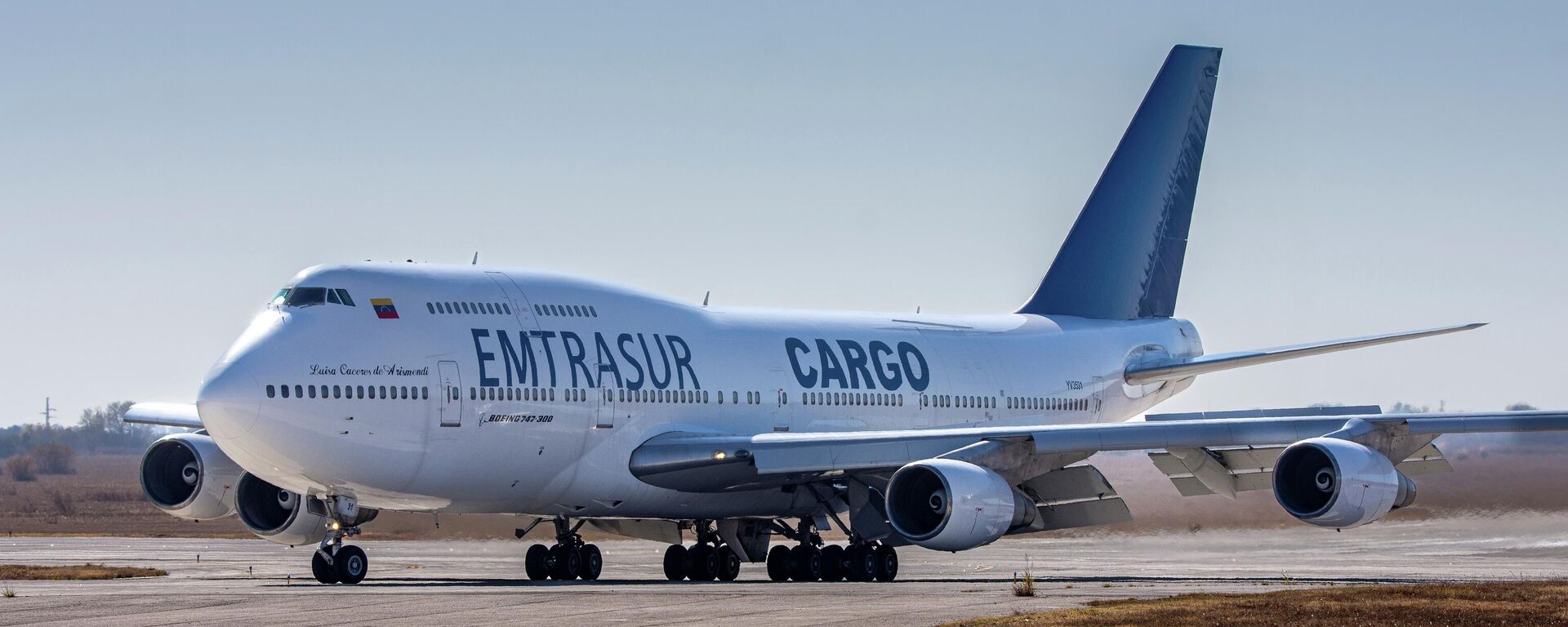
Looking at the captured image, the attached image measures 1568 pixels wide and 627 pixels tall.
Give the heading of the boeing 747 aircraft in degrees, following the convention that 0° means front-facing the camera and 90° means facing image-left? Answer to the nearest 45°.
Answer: approximately 45°
